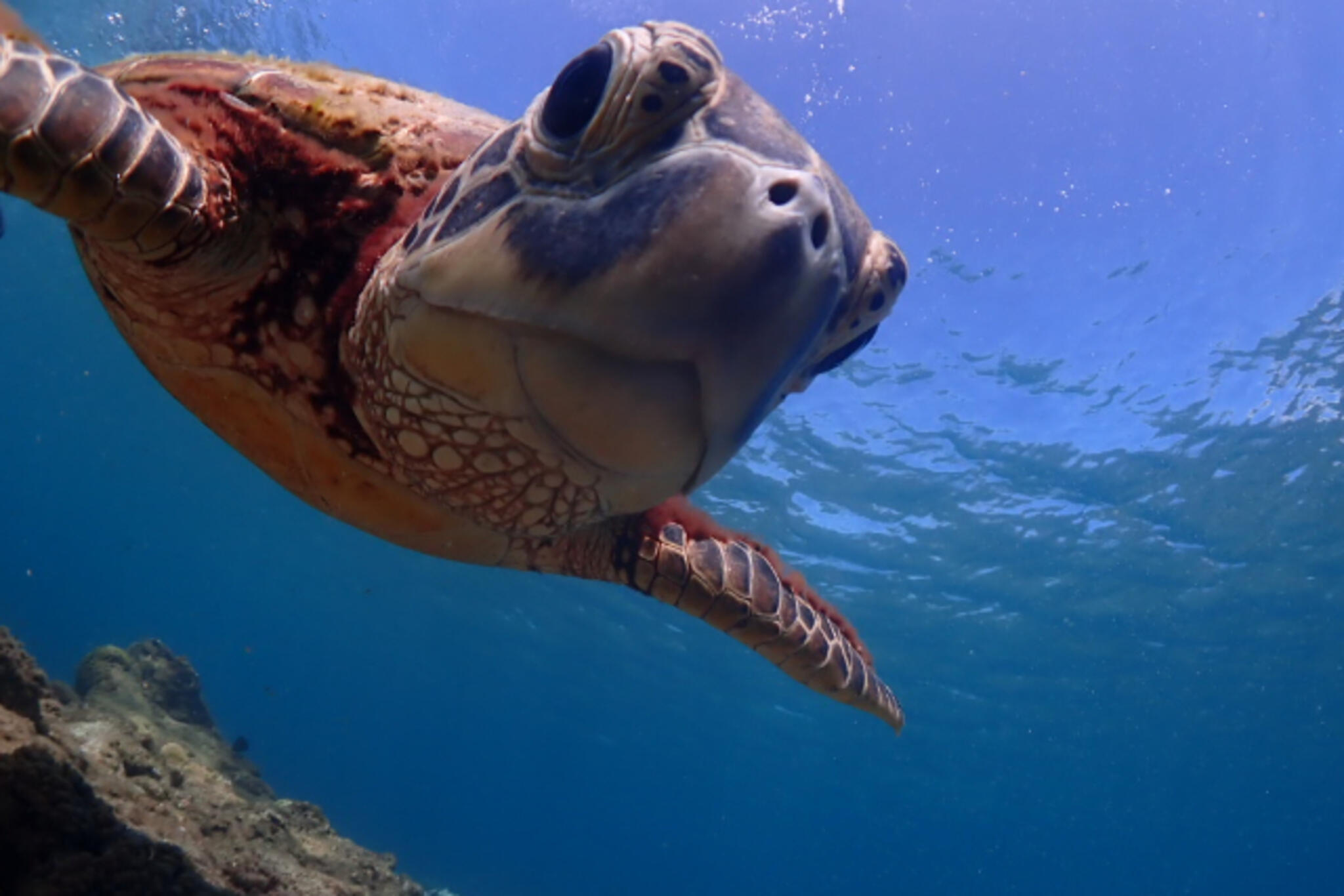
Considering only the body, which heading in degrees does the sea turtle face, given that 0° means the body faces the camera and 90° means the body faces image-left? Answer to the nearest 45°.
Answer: approximately 315°
